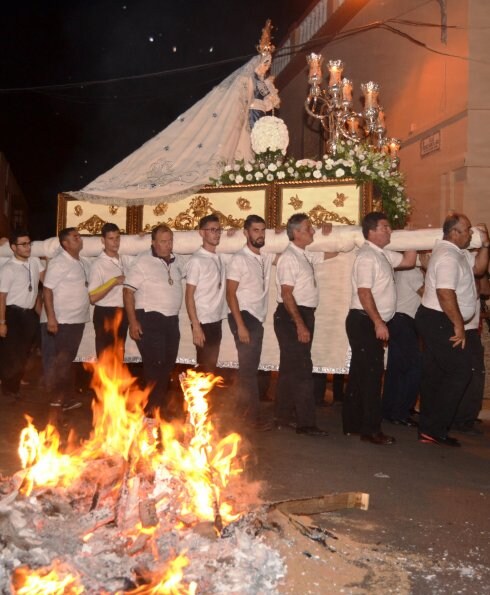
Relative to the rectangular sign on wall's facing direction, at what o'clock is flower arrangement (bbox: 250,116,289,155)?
The flower arrangement is roughly at 11 o'clock from the rectangular sign on wall.

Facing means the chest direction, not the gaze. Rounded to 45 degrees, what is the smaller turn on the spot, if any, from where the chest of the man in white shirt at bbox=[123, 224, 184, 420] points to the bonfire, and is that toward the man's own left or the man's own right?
approximately 45° to the man's own right

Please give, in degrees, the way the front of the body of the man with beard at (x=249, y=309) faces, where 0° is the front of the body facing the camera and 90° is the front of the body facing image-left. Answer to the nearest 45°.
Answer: approximately 315°

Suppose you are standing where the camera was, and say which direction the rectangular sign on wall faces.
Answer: facing the viewer and to the left of the viewer

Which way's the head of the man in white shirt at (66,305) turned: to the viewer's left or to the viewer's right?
to the viewer's right

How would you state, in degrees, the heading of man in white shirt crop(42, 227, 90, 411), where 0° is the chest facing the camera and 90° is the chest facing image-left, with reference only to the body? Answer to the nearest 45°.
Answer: approximately 315°
